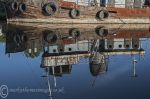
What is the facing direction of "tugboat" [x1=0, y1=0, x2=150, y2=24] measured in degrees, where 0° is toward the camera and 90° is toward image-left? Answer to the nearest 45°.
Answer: approximately 90°
